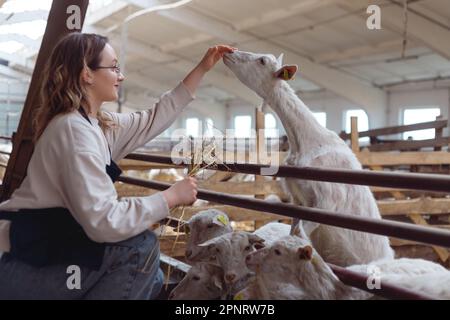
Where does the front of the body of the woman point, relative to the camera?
to the viewer's right

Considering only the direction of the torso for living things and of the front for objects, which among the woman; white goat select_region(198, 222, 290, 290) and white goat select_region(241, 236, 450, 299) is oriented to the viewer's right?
the woman

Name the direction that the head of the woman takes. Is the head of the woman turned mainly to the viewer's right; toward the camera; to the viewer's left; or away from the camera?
to the viewer's right

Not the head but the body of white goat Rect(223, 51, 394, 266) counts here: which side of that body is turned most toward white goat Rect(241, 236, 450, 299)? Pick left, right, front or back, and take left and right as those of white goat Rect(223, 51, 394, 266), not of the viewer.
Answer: left

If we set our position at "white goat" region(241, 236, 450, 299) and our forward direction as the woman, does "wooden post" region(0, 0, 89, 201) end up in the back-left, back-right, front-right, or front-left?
front-right

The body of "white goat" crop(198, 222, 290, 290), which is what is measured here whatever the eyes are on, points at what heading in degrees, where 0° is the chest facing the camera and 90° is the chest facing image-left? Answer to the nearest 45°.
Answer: approximately 45°

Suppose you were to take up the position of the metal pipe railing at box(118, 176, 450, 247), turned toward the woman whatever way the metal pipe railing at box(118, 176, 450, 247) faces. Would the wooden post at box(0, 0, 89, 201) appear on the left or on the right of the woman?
right

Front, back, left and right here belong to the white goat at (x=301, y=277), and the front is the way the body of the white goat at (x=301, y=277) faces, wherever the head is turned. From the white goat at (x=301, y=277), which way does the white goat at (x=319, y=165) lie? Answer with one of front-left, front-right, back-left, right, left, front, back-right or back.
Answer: right

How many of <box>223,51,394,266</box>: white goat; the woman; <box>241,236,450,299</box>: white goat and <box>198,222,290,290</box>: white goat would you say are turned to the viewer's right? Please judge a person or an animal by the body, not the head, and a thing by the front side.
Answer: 1

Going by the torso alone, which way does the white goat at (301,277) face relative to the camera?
to the viewer's left

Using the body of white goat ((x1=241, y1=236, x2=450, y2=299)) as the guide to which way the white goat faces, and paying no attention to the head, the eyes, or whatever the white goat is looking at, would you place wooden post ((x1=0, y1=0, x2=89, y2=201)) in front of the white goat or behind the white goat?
in front

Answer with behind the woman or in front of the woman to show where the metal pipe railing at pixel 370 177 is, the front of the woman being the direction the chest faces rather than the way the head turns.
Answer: in front

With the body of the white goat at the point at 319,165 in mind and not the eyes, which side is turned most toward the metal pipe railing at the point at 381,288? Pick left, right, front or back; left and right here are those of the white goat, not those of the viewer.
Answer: left

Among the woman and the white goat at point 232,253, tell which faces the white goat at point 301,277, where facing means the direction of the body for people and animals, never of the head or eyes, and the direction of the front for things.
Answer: the woman

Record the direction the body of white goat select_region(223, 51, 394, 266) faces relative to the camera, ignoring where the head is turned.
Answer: to the viewer's left

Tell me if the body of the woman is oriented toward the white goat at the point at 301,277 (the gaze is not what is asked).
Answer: yes
